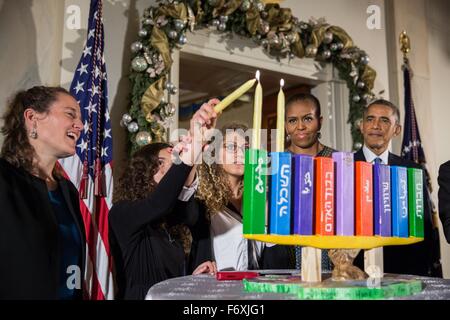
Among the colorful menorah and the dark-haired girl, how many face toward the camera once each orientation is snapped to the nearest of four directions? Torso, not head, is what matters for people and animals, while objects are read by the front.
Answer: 1

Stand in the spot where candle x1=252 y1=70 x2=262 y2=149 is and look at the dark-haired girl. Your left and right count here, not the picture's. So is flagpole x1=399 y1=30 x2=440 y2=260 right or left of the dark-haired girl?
right

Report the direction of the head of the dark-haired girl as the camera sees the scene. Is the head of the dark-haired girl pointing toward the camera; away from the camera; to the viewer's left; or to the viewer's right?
to the viewer's right

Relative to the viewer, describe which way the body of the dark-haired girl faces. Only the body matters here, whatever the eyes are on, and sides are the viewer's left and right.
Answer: facing to the right of the viewer

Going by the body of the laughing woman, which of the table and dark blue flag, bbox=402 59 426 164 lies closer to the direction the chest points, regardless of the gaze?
the table

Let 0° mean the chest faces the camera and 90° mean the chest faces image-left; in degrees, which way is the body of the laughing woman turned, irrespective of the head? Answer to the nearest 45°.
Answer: approximately 315°

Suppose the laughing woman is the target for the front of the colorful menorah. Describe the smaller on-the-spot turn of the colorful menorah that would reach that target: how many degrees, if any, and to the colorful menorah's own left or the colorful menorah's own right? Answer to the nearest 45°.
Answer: approximately 135° to the colorful menorah's own right

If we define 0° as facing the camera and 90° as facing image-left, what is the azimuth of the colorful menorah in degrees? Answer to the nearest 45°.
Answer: approximately 0°

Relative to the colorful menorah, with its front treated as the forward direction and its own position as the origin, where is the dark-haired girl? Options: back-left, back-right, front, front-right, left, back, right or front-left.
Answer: back-right

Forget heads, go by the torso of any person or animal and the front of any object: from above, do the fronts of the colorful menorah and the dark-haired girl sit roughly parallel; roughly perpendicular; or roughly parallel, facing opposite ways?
roughly perpendicular

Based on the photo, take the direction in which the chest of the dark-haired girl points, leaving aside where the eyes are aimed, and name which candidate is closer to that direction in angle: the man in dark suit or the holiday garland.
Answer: the man in dark suit
